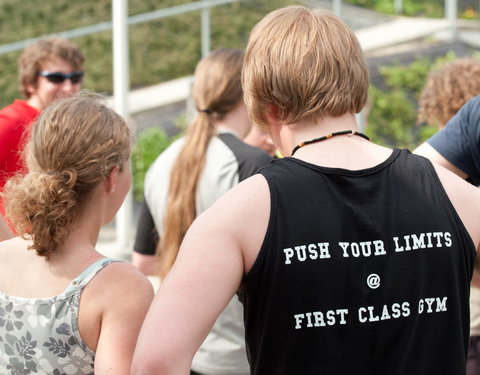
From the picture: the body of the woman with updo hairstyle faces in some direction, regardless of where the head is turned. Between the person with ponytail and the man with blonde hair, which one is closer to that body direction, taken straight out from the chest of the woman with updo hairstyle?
the person with ponytail

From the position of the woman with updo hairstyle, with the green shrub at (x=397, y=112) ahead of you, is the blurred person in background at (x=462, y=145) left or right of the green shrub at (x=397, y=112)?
right

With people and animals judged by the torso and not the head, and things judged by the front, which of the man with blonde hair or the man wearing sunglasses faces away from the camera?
the man with blonde hair

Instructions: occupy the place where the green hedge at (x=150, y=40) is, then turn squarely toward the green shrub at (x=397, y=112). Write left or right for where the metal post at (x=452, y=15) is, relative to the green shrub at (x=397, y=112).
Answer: left

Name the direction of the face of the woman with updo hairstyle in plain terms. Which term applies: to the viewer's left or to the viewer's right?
to the viewer's right

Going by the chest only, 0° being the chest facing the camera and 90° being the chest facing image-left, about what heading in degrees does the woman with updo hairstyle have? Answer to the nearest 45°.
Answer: approximately 225°

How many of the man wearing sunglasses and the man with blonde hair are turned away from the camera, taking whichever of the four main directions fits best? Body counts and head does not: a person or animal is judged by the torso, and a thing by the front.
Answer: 1

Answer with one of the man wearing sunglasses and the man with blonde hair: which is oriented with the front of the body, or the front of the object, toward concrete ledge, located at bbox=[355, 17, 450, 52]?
the man with blonde hair

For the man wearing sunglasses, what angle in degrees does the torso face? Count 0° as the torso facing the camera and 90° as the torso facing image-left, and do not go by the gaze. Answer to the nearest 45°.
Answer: approximately 315°

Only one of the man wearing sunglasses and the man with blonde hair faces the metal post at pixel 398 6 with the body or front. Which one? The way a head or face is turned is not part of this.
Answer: the man with blonde hair

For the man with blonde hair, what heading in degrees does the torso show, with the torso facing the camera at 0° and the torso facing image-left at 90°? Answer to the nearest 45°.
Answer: approximately 180°

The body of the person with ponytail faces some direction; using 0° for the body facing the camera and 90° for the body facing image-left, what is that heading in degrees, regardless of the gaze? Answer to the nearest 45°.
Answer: approximately 225°

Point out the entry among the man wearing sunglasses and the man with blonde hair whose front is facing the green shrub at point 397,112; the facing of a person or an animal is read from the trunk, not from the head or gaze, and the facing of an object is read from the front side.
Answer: the man with blonde hair
